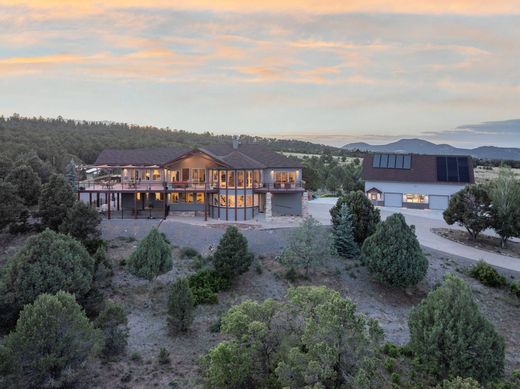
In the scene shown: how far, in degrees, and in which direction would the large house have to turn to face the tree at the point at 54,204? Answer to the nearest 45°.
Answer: approximately 45° to its right

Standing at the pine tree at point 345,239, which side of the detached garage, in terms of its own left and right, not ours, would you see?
front

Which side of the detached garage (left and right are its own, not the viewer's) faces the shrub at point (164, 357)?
front

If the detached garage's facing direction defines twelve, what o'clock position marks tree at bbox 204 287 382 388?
The tree is roughly at 12 o'clock from the detached garage.

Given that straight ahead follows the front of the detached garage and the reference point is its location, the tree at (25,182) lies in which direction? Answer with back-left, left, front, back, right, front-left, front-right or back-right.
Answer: front-right

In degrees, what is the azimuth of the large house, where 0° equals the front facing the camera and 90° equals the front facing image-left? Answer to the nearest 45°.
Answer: approximately 0°

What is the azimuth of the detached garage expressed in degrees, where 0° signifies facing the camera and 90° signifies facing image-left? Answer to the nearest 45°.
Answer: approximately 0°

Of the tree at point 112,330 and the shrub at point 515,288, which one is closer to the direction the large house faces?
the tree

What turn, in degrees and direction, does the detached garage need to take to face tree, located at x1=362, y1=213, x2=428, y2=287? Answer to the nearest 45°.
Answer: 0° — it already faces it

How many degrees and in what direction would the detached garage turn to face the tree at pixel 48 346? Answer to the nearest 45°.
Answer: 0° — it already faces it

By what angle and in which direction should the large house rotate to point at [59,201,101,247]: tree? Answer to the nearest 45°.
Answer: approximately 45° to its right

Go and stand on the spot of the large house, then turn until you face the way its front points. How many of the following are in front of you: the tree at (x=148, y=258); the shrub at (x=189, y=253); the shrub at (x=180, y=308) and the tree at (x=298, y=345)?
4

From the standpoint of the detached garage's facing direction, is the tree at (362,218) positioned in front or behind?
in front
